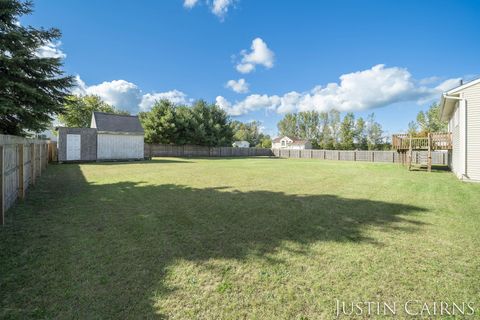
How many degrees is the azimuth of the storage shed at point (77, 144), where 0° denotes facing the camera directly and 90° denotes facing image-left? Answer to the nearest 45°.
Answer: approximately 0°

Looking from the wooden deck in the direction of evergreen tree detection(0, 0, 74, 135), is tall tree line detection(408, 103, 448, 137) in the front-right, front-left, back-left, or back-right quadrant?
back-right

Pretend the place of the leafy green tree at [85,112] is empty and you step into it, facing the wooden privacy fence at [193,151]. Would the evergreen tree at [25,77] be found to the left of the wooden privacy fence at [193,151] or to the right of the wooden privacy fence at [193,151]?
right

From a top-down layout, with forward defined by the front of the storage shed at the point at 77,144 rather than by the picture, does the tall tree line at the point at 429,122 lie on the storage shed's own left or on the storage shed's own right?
on the storage shed's own left

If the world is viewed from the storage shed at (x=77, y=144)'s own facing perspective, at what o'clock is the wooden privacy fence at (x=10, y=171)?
The wooden privacy fence is roughly at 12 o'clock from the storage shed.

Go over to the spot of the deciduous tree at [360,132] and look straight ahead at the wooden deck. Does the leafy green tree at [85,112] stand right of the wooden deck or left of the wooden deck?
right

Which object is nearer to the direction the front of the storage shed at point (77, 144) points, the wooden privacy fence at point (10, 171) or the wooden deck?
the wooden privacy fence

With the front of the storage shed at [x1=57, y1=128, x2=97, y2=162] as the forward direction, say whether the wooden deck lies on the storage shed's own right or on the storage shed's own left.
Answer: on the storage shed's own left

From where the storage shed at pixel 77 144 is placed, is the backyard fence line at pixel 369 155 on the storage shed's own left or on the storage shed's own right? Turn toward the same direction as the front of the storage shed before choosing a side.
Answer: on the storage shed's own left

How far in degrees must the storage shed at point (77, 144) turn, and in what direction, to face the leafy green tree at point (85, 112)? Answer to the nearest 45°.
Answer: approximately 180°
